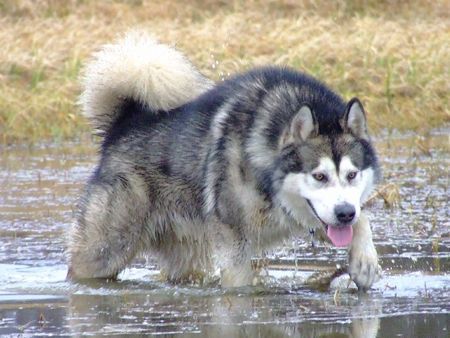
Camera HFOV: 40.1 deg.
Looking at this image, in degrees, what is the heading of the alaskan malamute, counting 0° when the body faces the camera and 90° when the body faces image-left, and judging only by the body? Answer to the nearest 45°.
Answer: approximately 315°
